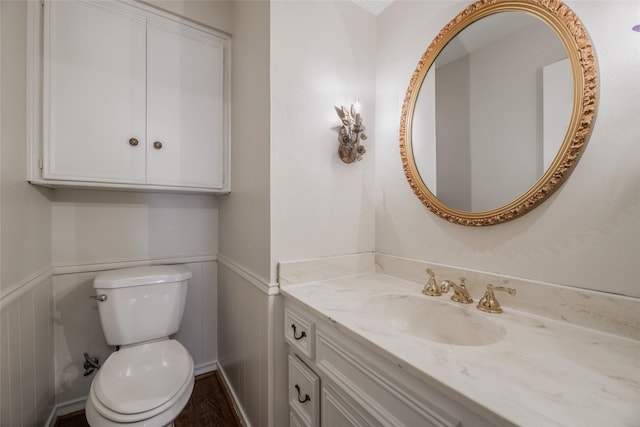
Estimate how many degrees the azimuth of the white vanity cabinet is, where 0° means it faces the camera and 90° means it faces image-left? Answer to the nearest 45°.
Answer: approximately 45°

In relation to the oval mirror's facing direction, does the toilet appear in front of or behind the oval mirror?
in front

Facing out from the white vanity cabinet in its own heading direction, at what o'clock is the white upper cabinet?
The white upper cabinet is roughly at 2 o'clock from the white vanity cabinet.

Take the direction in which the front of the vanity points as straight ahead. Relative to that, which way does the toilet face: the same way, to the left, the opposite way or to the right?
to the left

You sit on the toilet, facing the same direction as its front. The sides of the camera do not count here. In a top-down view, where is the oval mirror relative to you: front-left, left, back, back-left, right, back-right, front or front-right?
front-left

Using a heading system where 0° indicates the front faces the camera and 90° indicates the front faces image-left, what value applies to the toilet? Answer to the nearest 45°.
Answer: approximately 0°
